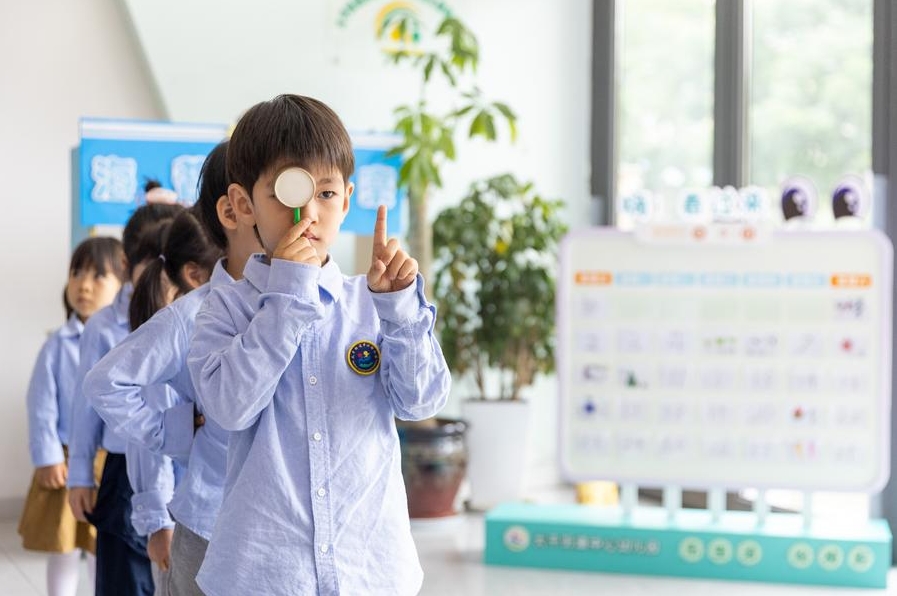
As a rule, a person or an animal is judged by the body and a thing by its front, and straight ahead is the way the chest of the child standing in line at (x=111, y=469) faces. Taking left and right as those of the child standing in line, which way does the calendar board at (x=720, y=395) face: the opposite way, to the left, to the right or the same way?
to the right

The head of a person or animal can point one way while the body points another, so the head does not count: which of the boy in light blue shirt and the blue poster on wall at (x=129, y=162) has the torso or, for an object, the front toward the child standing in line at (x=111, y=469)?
the blue poster on wall

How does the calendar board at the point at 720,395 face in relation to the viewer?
toward the camera

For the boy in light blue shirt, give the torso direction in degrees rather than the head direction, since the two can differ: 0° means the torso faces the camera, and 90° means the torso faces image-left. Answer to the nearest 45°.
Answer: approximately 0°

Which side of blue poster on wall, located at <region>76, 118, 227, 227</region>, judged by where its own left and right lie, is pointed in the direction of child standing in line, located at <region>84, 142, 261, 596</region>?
front

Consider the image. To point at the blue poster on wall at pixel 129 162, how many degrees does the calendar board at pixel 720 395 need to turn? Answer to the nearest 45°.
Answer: approximately 90° to its right

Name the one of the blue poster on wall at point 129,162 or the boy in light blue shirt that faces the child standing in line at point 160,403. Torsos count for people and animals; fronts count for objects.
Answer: the blue poster on wall

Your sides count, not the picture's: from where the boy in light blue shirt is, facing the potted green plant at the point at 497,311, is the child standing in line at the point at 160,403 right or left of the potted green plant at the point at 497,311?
left

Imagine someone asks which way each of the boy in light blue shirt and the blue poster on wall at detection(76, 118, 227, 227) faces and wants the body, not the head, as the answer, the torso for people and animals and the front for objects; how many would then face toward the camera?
2

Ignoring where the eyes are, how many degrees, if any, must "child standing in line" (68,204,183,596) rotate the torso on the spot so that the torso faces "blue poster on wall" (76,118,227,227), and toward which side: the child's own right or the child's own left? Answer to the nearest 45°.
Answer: approximately 135° to the child's own left

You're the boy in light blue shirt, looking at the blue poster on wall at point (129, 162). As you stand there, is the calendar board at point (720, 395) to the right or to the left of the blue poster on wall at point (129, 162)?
right

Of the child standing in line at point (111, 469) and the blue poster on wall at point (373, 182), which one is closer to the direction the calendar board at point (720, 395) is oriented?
the child standing in line

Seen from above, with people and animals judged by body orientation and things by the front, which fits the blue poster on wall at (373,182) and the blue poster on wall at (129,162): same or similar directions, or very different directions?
same or similar directions

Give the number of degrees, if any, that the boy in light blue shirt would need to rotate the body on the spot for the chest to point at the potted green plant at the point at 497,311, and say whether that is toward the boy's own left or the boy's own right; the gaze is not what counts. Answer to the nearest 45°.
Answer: approximately 180°
